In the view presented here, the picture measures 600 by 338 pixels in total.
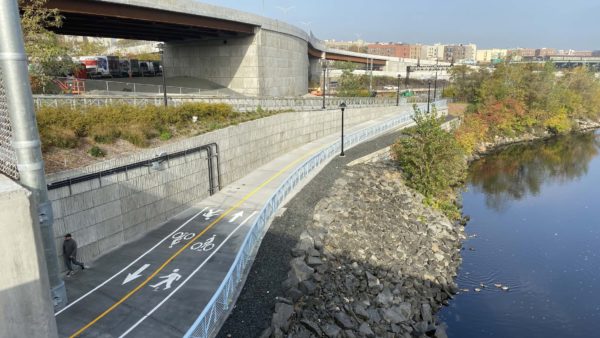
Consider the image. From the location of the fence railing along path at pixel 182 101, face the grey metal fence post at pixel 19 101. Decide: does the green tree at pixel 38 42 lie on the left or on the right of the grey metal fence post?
right

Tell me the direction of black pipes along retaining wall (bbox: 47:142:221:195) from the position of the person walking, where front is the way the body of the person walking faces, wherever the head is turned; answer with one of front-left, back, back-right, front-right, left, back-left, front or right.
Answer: back

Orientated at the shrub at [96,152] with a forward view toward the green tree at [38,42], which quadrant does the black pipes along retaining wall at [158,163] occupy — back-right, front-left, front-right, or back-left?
back-right

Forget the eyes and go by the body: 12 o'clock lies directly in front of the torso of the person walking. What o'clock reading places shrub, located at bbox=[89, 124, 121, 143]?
The shrub is roughly at 5 o'clock from the person walking.

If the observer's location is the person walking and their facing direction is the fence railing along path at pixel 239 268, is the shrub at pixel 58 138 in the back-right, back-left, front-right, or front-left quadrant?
back-left

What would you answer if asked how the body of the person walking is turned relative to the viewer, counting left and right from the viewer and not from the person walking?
facing the viewer and to the left of the viewer

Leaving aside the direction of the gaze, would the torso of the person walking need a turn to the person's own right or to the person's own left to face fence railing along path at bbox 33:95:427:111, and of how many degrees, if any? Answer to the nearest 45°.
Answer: approximately 180°

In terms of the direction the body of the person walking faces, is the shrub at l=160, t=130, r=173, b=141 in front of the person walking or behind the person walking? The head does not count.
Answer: behind

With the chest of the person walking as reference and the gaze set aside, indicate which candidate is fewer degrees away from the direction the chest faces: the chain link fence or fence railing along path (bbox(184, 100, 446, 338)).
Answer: the chain link fence

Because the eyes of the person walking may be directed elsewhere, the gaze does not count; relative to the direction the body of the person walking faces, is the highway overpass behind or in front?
behind
